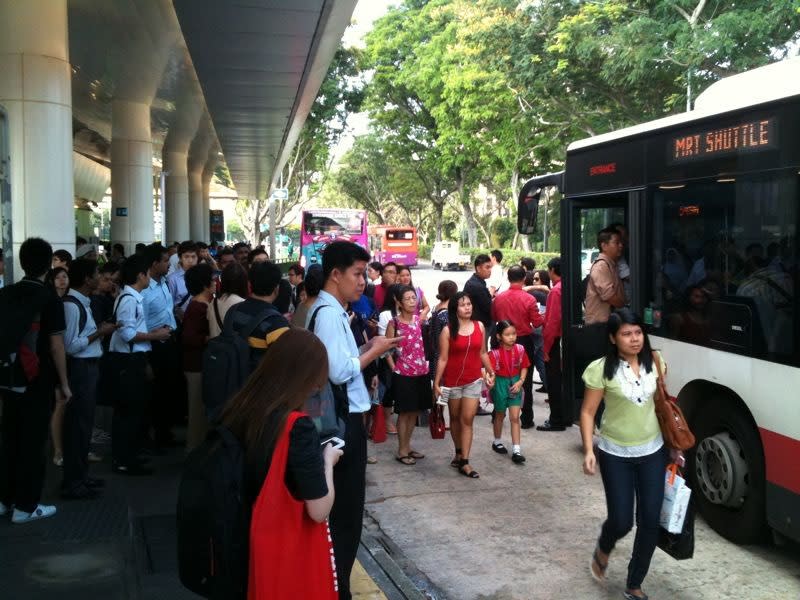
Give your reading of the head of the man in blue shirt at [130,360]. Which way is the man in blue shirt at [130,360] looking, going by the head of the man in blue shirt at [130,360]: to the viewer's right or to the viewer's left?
to the viewer's right

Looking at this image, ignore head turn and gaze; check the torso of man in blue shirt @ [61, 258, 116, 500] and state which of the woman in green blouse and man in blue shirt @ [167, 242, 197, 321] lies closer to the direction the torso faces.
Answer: the woman in green blouse

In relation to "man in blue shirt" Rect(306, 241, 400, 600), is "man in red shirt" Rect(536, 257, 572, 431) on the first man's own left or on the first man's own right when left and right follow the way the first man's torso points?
on the first man's own left

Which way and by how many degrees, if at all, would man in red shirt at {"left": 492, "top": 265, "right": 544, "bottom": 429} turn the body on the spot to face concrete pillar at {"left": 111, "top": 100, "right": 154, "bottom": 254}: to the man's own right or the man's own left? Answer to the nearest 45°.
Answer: approximately 45° to the man's own left

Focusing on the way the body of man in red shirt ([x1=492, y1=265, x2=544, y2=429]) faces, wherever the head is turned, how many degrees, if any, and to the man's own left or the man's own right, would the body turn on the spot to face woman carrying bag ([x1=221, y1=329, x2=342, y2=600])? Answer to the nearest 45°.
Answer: approximately 180°

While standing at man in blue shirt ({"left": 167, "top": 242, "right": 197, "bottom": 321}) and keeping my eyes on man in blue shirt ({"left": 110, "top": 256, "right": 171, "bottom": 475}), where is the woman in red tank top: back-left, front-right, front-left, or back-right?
front-left

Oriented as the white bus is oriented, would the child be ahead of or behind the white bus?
ahead

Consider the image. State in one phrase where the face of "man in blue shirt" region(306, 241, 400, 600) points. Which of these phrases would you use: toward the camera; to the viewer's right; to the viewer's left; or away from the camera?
to the viewer's right

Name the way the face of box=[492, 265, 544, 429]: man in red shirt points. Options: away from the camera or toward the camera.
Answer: away from the camera

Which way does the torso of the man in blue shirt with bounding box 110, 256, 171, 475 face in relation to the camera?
to the viewer's right

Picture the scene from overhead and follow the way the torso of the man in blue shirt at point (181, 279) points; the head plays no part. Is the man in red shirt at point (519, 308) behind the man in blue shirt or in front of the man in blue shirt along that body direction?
in front

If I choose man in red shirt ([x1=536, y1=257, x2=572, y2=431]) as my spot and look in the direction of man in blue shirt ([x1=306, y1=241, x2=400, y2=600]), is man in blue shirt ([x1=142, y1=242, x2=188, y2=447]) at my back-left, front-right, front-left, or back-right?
front-right

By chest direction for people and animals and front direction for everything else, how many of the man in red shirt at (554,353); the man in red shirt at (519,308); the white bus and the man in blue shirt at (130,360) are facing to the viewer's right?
1

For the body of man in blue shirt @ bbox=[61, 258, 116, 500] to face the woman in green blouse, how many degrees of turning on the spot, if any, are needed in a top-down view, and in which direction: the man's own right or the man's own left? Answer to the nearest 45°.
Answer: approximately 45° to the man's own right
